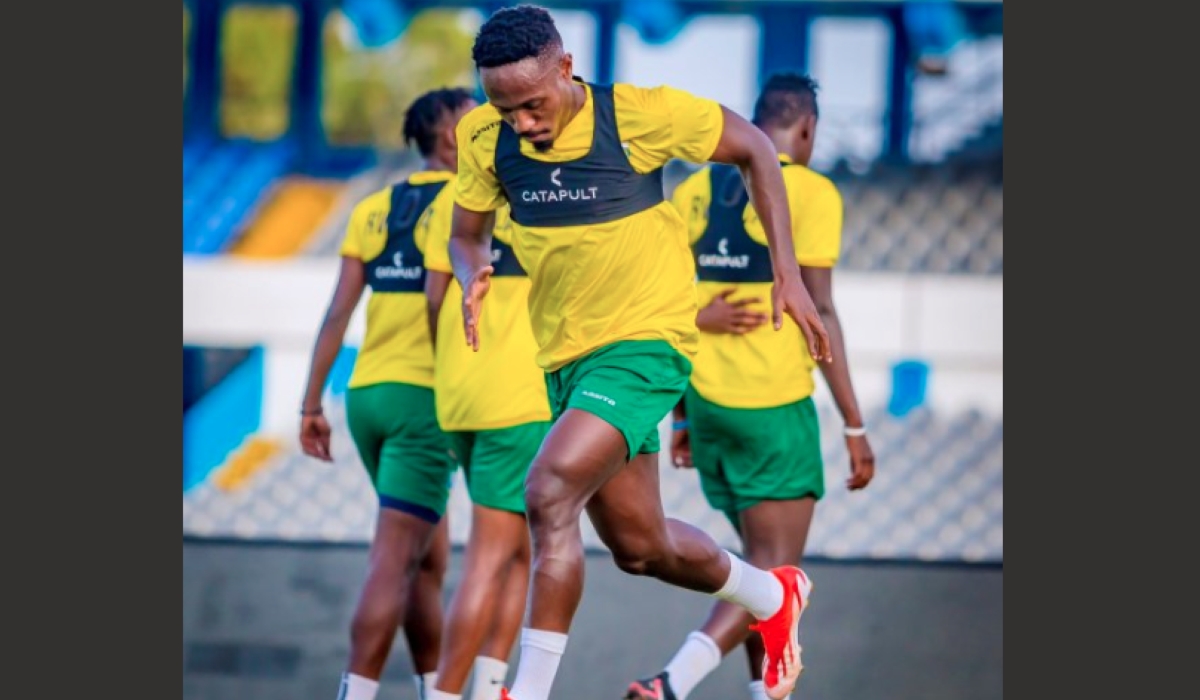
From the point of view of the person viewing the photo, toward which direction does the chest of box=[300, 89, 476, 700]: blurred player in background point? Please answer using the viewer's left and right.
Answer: facing away from the viewer and to the right of the viewer

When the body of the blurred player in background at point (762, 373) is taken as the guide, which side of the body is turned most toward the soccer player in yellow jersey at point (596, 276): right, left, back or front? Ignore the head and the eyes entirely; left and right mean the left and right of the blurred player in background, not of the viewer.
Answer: back

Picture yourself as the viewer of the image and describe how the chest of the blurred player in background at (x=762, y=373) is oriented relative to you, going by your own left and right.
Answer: facing away from the viewer and to the right of the viewer

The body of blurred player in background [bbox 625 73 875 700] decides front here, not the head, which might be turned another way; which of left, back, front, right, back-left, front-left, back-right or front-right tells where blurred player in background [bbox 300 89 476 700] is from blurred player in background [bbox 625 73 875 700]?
back-left

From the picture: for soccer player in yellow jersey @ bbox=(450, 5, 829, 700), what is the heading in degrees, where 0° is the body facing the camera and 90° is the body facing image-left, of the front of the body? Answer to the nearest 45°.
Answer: approximately 45°

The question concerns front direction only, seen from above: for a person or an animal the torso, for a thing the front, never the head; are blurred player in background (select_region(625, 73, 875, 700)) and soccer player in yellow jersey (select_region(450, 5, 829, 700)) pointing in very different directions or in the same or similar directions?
very different directions

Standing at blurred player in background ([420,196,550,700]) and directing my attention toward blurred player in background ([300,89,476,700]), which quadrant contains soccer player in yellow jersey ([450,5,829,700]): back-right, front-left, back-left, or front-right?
back-left

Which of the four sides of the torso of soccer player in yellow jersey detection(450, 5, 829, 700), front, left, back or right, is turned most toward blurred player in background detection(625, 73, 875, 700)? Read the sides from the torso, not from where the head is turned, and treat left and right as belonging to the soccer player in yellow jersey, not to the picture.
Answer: back

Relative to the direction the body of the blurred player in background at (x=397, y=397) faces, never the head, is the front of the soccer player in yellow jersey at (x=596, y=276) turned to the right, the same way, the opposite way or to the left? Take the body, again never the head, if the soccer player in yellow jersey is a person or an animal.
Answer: the opposite way
